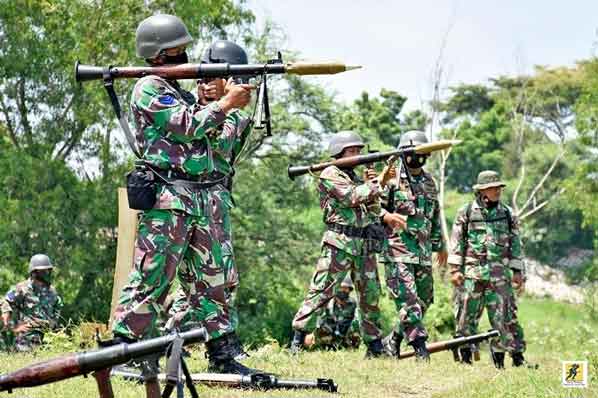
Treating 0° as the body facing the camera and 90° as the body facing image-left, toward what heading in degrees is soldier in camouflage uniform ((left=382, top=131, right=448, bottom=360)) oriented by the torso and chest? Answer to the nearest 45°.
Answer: approximately 0°

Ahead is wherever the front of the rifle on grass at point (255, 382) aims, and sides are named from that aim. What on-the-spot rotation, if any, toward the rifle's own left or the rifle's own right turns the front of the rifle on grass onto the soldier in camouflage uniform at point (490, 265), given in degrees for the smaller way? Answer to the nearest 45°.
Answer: approximately 45° to the rifle's own left

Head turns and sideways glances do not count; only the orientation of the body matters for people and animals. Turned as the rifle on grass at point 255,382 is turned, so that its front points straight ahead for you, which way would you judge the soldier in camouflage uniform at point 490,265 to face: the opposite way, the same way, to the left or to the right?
to the right

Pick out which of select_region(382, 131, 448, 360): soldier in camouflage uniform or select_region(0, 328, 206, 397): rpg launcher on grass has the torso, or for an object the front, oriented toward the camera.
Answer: the soldier in camouflage uniform

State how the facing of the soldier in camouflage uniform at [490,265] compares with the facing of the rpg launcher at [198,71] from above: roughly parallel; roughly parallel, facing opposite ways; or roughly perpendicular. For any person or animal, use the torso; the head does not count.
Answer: roughly perpendicular

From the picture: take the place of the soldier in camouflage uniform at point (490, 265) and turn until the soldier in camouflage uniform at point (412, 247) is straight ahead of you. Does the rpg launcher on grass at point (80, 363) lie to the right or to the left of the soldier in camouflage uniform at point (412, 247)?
left

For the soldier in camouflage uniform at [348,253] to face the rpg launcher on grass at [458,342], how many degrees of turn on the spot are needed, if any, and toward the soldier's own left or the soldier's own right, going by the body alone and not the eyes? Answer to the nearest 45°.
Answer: approximately 45° to the soldier's own left

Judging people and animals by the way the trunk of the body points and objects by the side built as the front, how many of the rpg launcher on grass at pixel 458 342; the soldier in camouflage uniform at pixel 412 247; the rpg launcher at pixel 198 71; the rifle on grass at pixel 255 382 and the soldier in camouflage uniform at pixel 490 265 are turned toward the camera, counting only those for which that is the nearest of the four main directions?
2

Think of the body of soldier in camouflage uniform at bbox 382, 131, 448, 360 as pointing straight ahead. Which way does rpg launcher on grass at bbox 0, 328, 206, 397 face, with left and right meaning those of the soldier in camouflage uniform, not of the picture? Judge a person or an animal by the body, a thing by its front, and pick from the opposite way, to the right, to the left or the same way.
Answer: to the left

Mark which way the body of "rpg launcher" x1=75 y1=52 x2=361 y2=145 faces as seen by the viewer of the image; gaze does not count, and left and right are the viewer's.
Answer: facing to the right of the viewer

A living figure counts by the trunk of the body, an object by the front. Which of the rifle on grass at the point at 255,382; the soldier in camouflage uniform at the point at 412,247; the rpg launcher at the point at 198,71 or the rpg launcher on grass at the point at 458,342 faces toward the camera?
the soldier in camouflage uniform

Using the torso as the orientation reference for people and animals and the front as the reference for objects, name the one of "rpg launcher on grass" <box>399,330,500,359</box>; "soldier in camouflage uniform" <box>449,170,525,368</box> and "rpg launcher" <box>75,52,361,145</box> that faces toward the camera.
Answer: the soldier in camouflage uniform

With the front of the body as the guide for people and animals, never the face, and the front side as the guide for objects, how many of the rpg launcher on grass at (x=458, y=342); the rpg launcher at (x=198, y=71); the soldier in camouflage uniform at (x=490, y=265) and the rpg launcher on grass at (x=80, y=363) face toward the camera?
1

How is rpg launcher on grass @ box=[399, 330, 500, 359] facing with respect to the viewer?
to the viewer's right

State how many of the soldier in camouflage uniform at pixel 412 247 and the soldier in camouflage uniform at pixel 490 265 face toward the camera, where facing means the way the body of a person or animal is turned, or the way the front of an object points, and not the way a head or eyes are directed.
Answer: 2

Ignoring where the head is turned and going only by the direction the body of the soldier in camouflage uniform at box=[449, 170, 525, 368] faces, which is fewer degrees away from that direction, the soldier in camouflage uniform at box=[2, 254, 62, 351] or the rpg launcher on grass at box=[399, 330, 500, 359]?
the rpg launcher on grass

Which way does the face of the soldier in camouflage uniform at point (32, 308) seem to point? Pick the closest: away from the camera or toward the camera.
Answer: toward the camera
